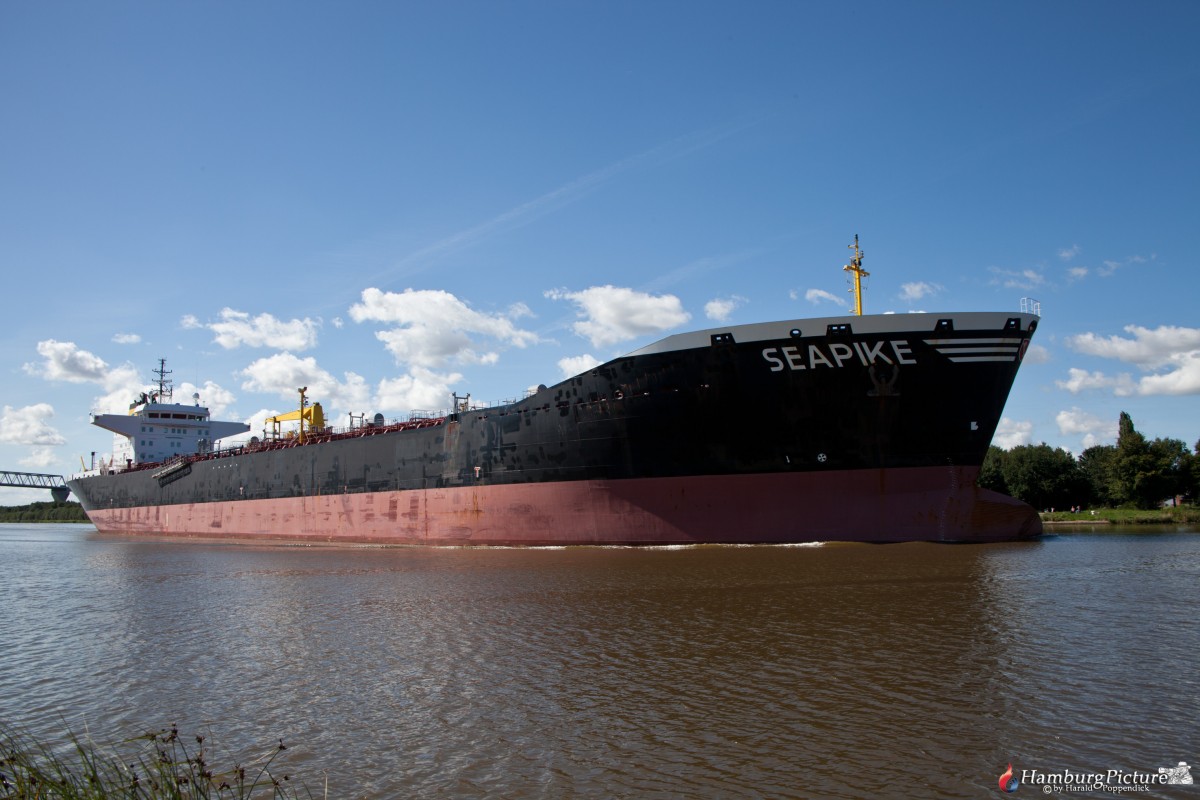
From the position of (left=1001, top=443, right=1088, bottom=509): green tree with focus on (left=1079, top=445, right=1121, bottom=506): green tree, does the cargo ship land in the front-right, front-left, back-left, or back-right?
back-right

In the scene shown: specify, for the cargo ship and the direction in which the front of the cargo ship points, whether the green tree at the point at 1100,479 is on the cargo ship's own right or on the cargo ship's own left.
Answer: on the cargo ship's own left

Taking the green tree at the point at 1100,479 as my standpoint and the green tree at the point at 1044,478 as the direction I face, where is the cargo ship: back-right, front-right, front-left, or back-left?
front-left

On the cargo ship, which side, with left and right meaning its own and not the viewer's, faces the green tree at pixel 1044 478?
left

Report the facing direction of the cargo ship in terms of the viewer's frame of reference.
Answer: facing the viewer and to the right of the viewer

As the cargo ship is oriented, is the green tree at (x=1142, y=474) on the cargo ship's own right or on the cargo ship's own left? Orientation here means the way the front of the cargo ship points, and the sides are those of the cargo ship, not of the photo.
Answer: on the cargo ship's own left
